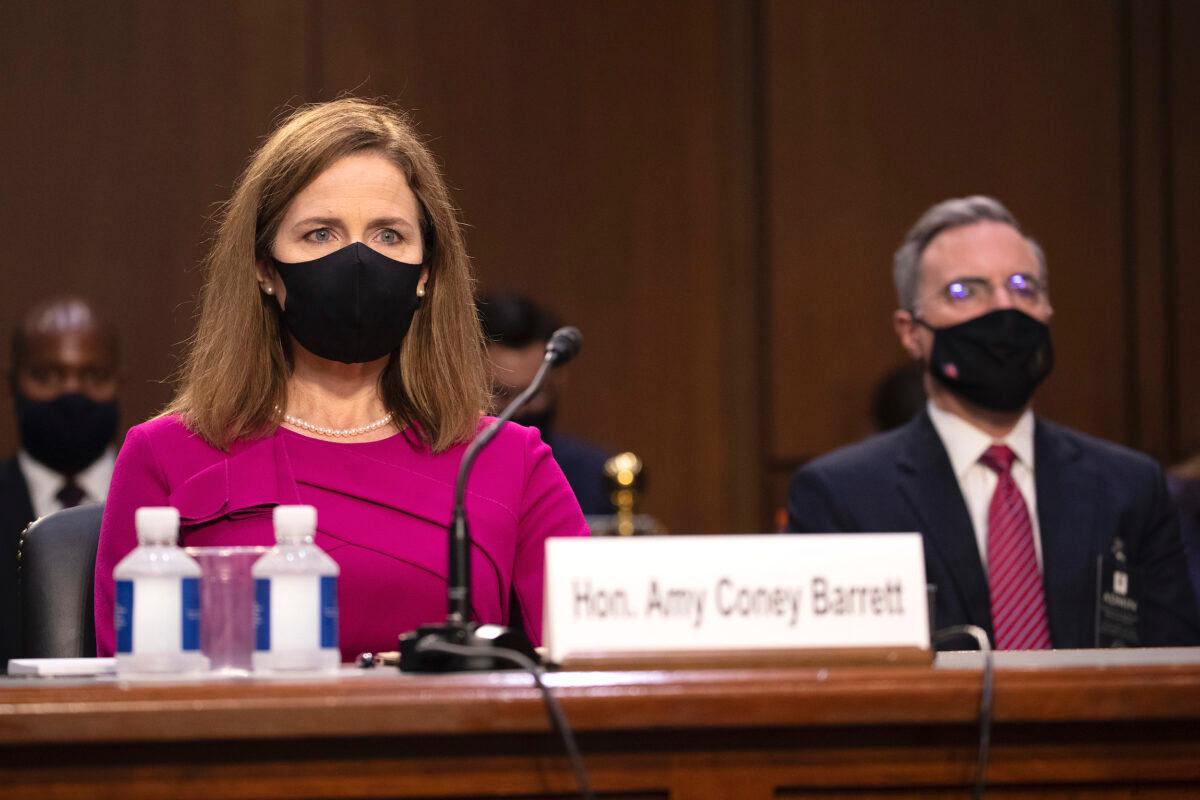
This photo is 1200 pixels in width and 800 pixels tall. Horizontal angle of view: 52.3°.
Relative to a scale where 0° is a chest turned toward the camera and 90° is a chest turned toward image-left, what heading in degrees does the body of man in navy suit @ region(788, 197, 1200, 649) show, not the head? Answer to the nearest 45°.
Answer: approximately 0°

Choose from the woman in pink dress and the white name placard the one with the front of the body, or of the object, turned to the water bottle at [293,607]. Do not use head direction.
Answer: the woman in pink dress

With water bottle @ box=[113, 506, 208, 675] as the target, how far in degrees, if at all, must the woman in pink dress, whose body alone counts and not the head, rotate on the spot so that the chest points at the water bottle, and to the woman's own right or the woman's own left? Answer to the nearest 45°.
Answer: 0° — they already face it

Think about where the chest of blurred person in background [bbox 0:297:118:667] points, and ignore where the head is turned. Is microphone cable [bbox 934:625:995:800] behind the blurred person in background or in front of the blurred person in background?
in front

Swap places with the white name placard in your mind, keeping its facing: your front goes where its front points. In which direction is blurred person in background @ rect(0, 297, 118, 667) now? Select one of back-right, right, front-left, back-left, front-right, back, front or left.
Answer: back-right

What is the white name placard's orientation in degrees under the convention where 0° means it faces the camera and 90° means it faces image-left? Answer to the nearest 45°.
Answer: approximately 0°

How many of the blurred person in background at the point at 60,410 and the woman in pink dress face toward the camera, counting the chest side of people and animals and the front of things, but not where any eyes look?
2

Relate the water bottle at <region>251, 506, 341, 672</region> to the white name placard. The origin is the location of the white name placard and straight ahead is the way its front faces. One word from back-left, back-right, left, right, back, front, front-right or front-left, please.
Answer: right

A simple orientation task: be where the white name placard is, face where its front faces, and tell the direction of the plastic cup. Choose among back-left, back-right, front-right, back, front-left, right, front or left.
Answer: right

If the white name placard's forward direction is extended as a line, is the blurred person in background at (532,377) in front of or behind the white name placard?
behind
